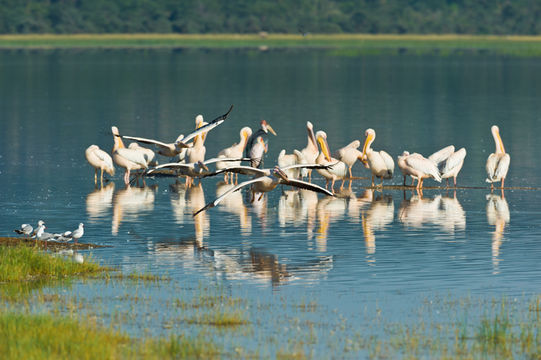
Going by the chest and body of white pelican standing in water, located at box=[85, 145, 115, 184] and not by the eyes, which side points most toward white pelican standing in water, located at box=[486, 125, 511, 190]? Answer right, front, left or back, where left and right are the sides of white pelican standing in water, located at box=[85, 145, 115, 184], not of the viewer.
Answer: back

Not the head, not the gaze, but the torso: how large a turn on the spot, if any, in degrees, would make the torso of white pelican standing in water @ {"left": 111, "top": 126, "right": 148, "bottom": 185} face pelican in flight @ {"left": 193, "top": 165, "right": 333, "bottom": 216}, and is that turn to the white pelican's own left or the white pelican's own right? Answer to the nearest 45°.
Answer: approximately 90° to the white pelican's own left

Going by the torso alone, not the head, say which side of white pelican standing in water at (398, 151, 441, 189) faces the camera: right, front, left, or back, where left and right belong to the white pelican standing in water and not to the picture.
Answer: left

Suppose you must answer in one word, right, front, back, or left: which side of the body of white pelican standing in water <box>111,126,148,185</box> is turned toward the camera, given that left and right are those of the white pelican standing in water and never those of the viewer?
left

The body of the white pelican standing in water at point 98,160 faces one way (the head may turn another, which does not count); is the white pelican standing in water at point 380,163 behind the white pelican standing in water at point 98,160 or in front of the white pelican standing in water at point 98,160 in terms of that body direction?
behind

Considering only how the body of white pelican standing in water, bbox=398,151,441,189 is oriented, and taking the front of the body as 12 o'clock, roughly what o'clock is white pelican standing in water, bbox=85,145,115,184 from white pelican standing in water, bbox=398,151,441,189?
white pelican standing in water, bbox=85,145,115,184 is roughly at 12 o'clock from white pelican standing in water, bbox=398,151,441,189.

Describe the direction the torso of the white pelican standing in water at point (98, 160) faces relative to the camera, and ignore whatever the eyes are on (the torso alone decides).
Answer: to the viewer's left
